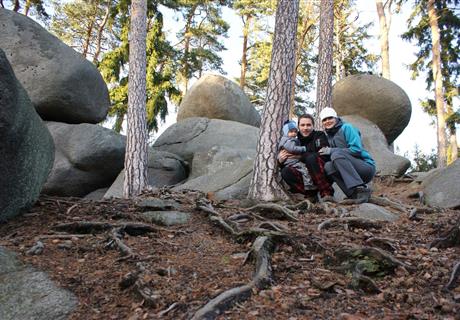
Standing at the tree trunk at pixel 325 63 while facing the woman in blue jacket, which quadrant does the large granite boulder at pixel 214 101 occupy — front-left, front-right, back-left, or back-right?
back-right

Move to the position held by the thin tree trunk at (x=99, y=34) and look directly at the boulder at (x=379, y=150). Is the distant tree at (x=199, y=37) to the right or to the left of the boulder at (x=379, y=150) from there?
left

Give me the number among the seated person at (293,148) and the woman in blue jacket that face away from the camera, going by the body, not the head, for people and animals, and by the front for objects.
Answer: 0

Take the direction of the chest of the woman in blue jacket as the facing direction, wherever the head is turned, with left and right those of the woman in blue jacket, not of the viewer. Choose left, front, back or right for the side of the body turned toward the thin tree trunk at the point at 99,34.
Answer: right

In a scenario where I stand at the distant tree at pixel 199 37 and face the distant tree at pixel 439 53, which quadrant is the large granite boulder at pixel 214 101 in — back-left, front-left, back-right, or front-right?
front-right

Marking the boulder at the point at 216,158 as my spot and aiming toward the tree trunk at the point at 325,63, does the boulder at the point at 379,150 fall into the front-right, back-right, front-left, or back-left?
front-left

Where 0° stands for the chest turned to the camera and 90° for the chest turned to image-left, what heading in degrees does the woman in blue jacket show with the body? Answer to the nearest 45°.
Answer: approximately 45°

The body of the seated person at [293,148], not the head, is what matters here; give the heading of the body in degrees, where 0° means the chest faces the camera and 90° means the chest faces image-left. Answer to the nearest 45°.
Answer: approximately 315°

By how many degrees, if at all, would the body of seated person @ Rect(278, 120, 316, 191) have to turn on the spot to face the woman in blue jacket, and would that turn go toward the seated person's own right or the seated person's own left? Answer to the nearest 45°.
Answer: approximately 45° to the seated person's own left

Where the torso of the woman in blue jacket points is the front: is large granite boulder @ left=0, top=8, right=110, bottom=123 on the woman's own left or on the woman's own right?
on the woman's own right

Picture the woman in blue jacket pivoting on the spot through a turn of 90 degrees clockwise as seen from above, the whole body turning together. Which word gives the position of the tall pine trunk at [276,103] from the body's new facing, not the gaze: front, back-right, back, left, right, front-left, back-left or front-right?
front-left

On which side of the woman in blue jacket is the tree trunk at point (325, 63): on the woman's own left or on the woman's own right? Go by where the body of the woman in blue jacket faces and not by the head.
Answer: on the woman's own right

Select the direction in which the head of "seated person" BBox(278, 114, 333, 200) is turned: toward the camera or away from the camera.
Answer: toward the camera

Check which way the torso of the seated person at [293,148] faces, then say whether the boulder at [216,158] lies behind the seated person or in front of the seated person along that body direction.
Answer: behind

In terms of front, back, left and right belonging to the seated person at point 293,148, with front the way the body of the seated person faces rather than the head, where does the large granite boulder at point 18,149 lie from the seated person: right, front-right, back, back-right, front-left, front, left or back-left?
right
